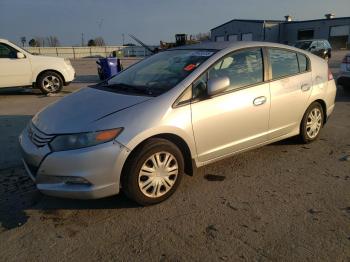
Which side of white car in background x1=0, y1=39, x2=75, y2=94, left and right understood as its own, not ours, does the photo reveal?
right

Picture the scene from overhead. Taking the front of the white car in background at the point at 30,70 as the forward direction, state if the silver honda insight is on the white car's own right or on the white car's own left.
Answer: on the white car's own right

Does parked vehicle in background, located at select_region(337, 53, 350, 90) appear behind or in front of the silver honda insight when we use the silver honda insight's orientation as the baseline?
behind

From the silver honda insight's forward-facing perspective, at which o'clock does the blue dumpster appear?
The blue dumpster is roughly at 4 o'clock from the silver honda insight.

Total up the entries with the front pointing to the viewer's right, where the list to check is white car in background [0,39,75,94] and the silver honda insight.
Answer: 1

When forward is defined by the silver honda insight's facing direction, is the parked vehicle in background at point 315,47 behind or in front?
behind

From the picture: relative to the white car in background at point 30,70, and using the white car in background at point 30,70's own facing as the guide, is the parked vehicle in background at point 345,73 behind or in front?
in front

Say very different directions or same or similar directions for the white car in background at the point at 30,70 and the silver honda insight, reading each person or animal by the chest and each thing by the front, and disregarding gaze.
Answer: very different directions

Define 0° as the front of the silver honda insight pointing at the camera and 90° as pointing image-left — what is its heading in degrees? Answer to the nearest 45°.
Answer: approximately 45°

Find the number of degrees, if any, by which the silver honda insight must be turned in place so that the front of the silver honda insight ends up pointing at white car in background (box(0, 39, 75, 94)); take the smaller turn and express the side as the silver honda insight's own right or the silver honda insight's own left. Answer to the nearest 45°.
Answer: approximately 90° to the silver honda insight's own right

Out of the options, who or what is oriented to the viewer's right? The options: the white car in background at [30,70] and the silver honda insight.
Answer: the white car in background
